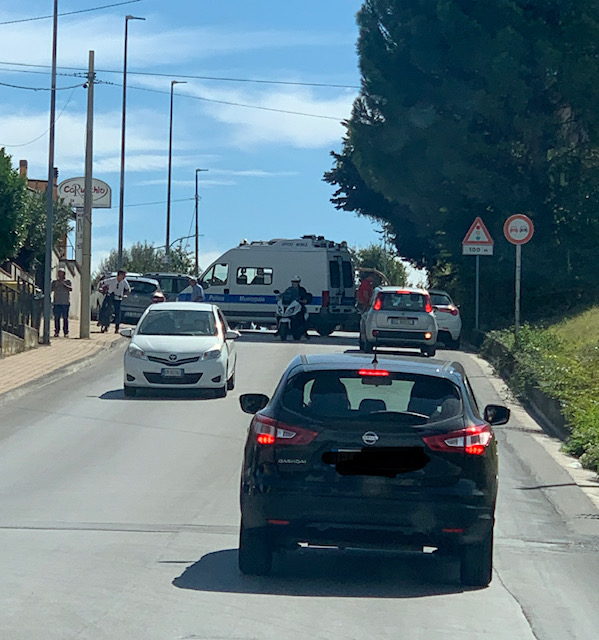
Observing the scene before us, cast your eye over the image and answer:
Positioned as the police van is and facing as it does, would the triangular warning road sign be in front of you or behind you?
behind

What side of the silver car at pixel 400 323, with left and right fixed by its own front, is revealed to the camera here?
back

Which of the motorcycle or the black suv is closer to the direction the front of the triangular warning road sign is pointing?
the black suv

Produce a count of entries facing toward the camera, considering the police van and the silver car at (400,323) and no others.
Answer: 0

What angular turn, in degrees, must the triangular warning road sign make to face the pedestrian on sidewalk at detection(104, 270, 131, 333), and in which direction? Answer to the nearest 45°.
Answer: approximately 90° to its right

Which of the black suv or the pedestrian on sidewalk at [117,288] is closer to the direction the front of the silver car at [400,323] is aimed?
the pedestrian on sidewalk

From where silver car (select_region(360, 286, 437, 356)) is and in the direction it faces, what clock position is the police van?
The police van is roughly at 11 o'clock from the silver car.

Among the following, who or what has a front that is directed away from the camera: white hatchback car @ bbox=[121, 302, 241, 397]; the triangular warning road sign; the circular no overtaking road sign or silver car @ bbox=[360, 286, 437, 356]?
the silver car

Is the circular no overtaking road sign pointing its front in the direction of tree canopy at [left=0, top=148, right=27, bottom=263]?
no

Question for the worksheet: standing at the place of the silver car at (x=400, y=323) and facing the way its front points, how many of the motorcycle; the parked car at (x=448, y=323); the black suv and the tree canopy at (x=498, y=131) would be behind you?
1

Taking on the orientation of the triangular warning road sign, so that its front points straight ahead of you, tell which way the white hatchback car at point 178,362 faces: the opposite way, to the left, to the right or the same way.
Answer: the same way

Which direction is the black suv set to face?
away from the camera

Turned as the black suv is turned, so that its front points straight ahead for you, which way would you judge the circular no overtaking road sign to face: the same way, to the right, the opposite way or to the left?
the opposite way

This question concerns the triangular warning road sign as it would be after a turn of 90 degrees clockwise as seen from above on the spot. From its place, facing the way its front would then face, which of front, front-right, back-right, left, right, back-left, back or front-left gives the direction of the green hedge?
left

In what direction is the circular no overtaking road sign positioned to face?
toward the camera
